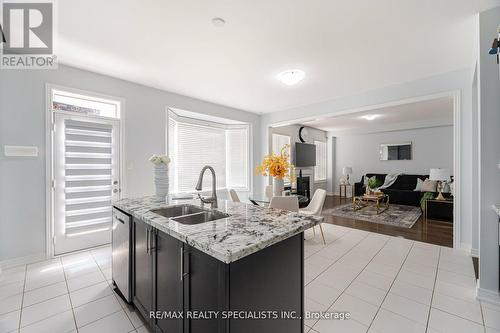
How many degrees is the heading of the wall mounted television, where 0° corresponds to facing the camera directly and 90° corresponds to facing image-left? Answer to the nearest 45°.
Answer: approximately 315°

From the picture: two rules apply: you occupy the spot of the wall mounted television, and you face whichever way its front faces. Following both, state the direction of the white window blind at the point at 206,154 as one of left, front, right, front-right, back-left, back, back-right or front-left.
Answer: right

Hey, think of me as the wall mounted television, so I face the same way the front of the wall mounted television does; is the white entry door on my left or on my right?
on my right

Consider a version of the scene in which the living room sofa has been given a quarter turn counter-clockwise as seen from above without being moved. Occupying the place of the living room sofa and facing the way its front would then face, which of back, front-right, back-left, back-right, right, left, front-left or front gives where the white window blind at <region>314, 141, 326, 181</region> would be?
back

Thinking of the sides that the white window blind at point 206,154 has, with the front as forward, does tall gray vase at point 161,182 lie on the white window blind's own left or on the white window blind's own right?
on the white window blind's own right

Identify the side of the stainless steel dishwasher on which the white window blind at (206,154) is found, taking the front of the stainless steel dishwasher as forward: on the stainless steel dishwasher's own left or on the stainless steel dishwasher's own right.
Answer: on the stainless steel dishwasher's own right

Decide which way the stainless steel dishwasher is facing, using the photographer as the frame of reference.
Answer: facing to the left of the viewer

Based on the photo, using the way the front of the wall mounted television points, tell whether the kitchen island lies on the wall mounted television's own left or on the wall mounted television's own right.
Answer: on the wall mounted television's own right

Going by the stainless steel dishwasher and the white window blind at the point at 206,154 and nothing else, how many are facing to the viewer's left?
1

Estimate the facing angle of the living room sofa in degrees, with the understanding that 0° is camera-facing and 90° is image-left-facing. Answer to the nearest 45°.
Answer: approximately 0°

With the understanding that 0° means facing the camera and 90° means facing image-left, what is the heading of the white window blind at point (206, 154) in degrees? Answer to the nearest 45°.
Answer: approximately 315°

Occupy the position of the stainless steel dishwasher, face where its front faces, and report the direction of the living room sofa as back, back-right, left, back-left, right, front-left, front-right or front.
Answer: back

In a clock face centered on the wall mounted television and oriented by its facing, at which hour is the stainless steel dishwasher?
The stainless steel dishwasher is roughly at 2 o'clock from the wall mounted television.
